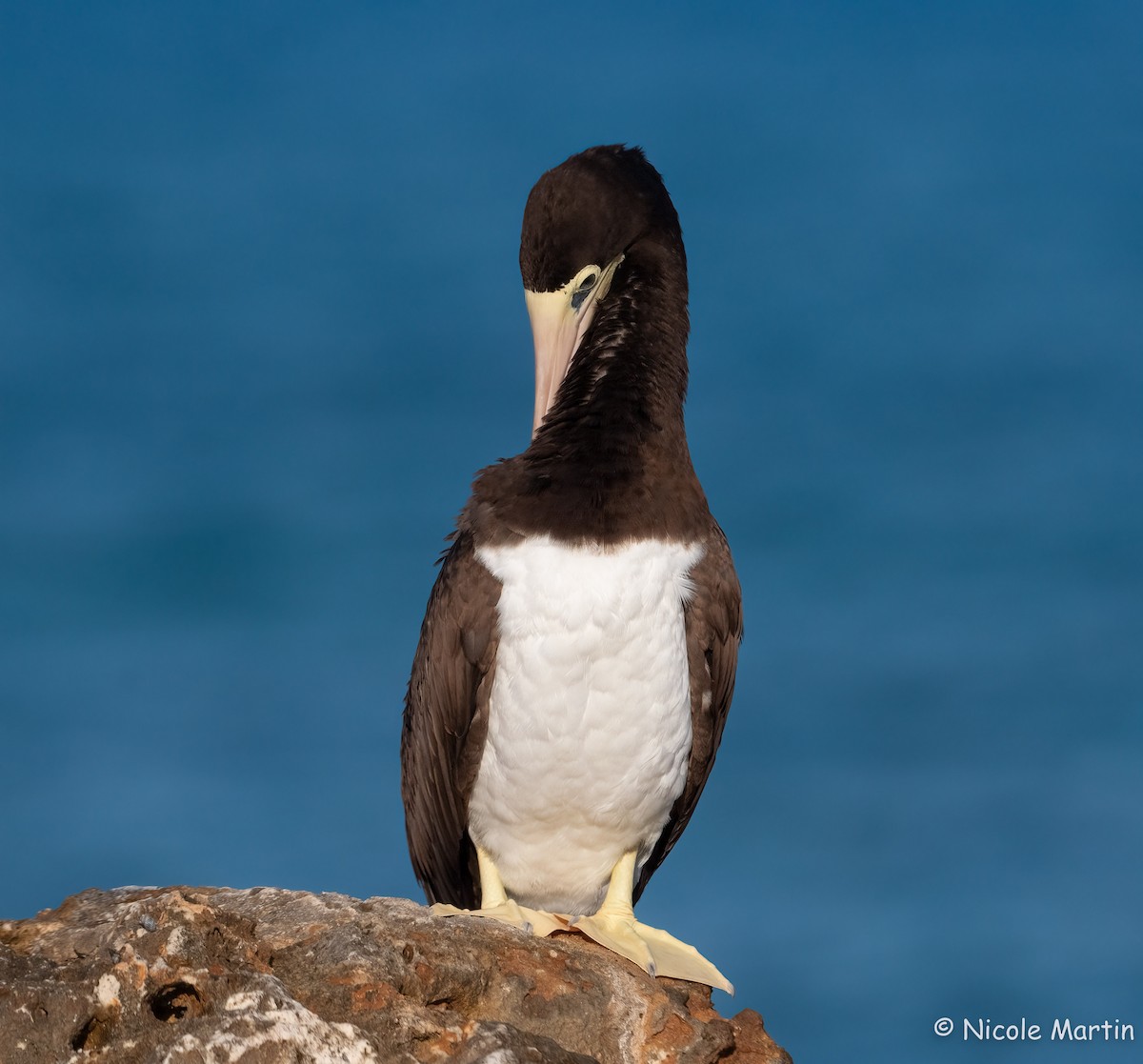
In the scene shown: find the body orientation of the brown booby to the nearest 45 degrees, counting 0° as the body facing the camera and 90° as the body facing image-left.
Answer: approximately 0°
